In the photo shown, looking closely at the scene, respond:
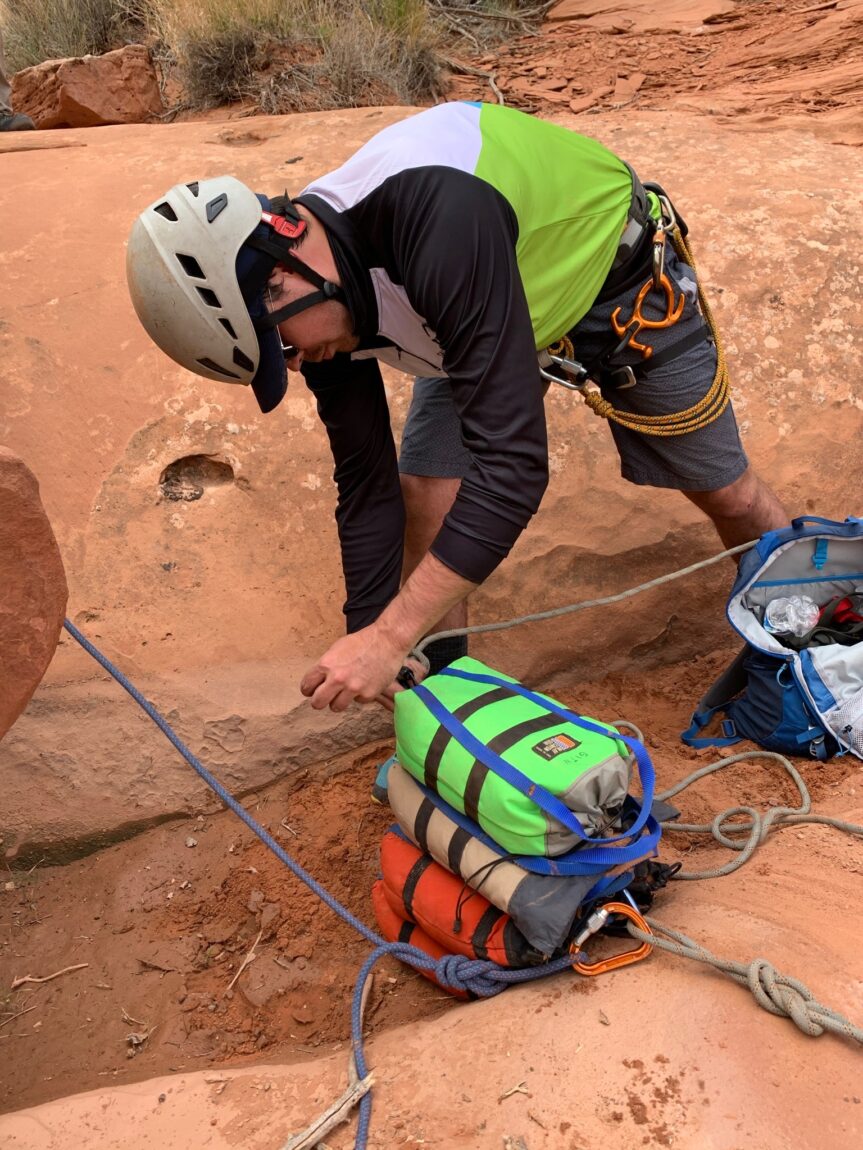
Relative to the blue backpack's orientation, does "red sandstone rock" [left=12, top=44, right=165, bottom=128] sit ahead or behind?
behind

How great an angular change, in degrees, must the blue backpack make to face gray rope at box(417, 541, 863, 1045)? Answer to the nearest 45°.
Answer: approximately 45° to its right

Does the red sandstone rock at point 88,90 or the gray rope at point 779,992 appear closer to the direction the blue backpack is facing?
the gray rope

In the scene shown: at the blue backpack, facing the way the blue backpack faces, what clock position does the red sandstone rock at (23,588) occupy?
The red sandstone rock is roughly at 3 o'clock from the blue backpack.
